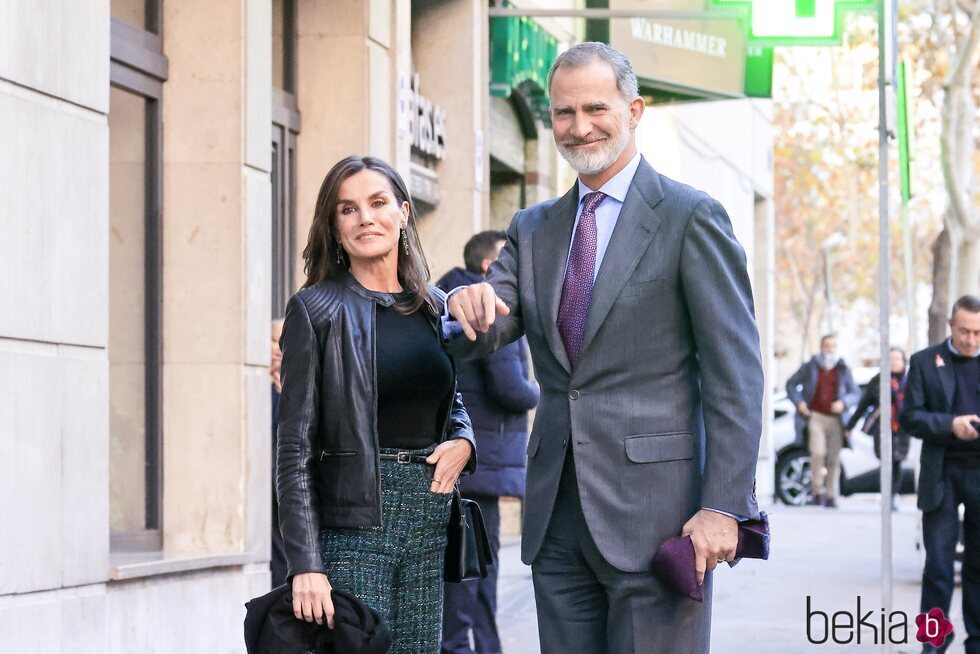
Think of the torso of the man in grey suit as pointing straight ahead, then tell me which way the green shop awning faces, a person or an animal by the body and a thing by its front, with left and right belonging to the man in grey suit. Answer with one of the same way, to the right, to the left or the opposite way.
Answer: to the left

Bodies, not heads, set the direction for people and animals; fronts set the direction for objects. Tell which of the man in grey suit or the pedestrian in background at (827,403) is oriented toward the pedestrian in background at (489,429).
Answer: the pedestrian in background at (827,403)

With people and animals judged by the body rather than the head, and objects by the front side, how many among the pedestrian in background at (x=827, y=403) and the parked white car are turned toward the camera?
1

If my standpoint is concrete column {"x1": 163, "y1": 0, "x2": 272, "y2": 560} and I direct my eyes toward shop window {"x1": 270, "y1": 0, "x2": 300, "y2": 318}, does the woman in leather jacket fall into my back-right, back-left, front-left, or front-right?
back-right

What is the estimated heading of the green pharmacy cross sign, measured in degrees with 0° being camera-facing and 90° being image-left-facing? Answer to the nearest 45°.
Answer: approximately 0°
